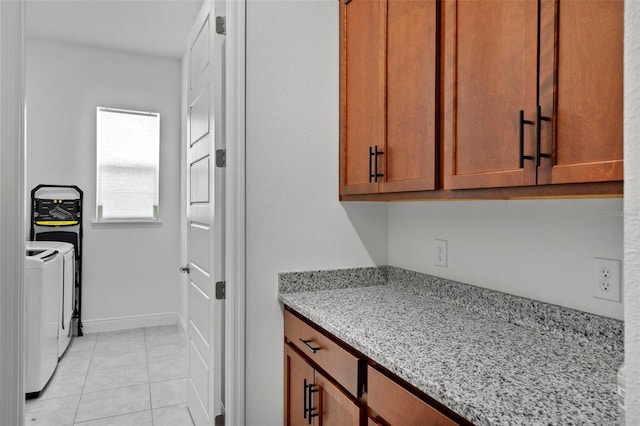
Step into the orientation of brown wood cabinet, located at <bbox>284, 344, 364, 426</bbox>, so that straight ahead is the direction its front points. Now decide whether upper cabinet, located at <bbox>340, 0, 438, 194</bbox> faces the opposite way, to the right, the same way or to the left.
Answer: the same way

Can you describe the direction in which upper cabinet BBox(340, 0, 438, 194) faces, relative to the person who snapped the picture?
facing the viewer and to the left of the viewer

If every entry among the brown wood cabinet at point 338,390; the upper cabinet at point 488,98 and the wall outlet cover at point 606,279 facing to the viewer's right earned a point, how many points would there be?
0

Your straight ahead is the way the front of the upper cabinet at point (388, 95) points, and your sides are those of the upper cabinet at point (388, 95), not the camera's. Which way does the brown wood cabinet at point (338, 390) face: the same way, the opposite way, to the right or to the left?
the same way

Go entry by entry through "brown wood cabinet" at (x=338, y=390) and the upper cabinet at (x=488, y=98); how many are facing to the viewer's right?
0

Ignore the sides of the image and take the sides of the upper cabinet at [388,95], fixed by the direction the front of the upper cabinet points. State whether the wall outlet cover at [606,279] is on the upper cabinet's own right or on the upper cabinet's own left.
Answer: on the upper cabinet's own left

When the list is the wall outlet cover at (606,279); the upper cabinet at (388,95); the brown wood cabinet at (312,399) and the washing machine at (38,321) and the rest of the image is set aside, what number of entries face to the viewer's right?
1

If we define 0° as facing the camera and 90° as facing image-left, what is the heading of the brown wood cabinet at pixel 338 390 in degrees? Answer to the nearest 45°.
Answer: approximately 45°

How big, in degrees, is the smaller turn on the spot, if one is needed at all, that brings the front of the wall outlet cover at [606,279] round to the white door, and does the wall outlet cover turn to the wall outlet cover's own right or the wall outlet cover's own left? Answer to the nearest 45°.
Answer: approximately 45° to the wall outlet cover's own right

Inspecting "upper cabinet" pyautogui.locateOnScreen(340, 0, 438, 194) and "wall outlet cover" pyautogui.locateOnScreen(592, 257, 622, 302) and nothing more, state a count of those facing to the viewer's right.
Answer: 0

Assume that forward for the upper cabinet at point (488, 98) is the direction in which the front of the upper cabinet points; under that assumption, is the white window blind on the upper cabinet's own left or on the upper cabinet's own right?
on the upper cabinet's own right

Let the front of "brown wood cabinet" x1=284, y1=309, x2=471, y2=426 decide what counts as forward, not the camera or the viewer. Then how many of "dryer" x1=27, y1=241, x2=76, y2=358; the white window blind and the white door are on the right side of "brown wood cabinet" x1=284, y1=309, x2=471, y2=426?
3
